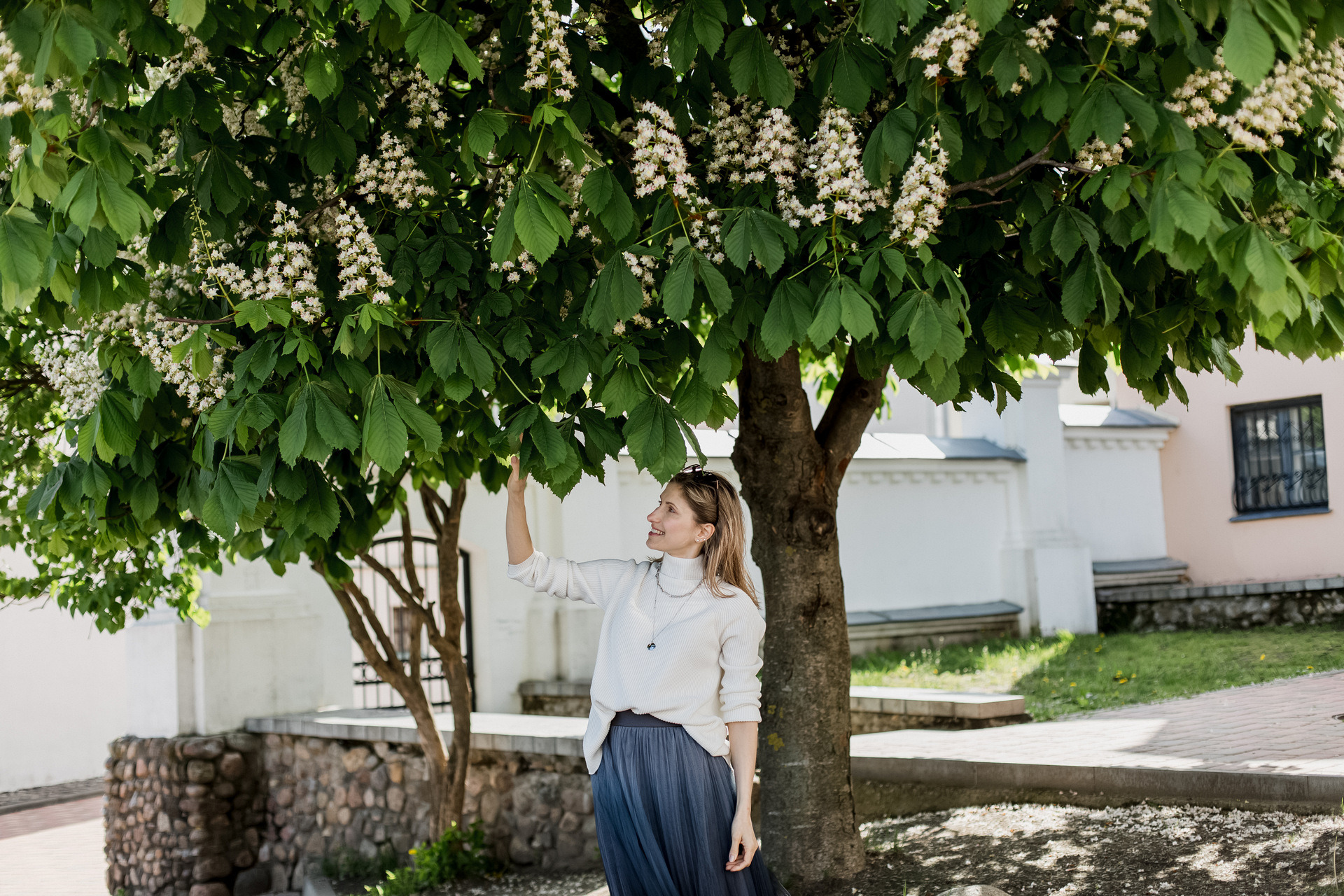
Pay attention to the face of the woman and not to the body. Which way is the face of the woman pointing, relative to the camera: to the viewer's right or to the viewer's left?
to the viewer's left

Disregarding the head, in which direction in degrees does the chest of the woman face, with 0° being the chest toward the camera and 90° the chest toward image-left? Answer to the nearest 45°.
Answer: approximately 45°

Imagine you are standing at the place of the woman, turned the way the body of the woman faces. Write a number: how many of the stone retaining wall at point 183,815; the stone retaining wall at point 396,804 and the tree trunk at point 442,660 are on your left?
0

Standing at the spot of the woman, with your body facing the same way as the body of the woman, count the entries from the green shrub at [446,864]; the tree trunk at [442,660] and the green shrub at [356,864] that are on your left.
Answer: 0

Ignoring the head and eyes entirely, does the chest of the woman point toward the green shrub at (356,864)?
no

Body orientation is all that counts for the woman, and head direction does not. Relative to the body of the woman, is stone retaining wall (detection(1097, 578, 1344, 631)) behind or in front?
behind
